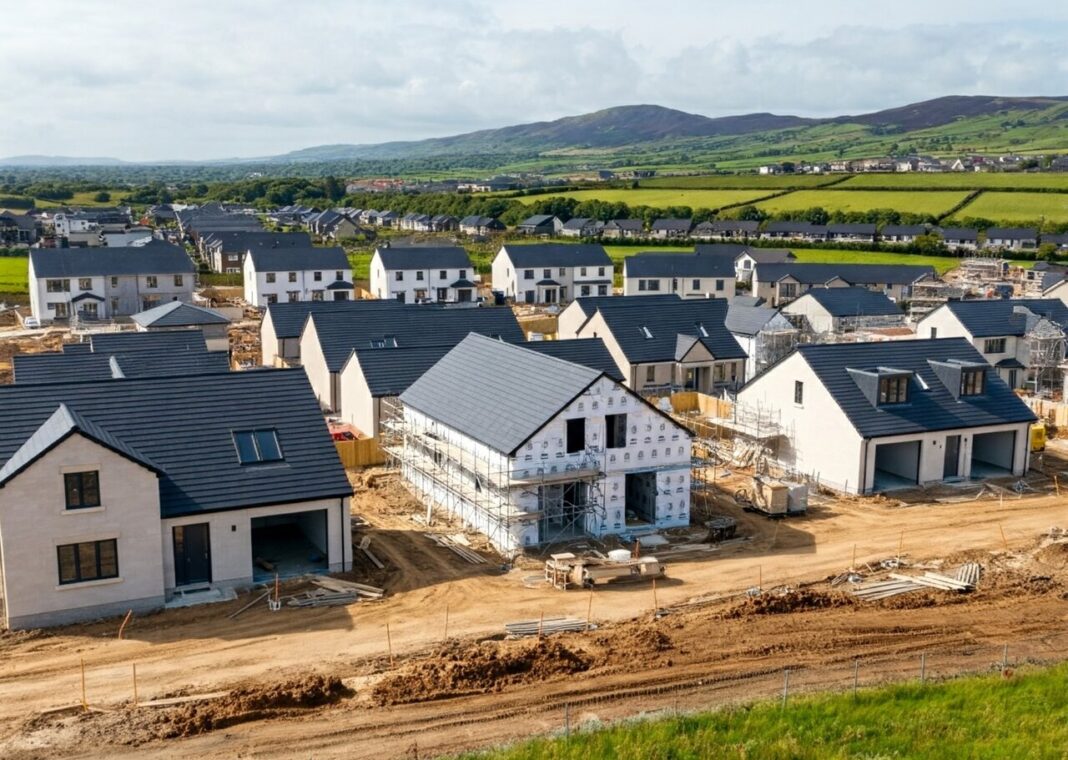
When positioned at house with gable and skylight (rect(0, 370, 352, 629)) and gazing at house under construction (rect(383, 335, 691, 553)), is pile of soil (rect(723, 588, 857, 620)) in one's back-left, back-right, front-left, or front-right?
front-right

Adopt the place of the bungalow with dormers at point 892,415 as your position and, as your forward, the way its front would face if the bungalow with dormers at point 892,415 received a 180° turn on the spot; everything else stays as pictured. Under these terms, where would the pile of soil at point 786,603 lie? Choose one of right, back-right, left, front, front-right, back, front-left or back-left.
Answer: back-left

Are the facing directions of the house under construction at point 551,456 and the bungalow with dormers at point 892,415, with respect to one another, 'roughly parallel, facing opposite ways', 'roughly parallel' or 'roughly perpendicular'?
roughly parallel

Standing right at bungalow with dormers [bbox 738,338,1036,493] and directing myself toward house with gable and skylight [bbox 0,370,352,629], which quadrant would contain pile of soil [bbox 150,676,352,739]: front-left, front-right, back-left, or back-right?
front-left

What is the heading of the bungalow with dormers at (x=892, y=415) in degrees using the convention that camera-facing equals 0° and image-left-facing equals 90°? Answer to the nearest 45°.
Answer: approximately 315°

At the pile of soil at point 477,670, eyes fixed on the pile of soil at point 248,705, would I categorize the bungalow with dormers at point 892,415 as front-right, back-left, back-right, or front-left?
back-right

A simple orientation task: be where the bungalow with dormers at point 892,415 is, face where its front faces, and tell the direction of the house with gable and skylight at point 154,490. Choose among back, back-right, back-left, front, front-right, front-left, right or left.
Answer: right

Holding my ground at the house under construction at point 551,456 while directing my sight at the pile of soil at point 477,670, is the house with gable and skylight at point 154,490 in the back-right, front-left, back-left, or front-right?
front-right

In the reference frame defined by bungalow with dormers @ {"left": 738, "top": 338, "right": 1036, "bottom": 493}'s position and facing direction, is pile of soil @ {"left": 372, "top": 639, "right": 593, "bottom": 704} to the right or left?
on its right

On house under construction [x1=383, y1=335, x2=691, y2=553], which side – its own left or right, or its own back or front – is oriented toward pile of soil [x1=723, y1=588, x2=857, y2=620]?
front

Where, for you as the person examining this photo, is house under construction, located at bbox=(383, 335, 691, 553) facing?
facing the viewer and to the right of the viewer

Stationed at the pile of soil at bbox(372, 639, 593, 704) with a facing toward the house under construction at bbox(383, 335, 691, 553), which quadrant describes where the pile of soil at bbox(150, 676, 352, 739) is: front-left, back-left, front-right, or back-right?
back-left

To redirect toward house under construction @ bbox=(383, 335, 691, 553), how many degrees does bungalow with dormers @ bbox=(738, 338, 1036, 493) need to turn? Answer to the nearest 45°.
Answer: approximately 90° to its right

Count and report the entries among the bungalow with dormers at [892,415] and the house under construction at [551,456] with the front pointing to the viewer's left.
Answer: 0
